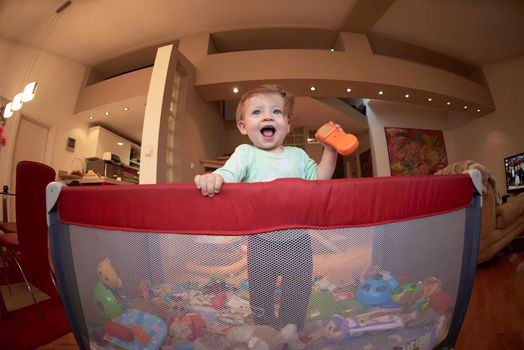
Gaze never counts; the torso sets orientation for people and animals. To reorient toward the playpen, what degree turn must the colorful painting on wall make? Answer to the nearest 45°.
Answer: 0° — it already faces it

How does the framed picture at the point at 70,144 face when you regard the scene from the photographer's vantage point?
facing the viewer and to the right of the viewer

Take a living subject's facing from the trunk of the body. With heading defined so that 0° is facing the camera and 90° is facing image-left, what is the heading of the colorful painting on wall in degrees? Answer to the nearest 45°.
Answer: approximately 0°

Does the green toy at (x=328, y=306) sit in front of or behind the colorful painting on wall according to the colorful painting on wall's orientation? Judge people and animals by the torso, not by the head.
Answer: in front

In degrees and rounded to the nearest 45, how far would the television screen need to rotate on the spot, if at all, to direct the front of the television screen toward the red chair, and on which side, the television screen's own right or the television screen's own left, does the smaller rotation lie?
approximately 45° to the television screen's own left

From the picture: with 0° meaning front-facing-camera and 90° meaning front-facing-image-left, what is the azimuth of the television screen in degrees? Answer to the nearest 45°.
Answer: approximately 45°

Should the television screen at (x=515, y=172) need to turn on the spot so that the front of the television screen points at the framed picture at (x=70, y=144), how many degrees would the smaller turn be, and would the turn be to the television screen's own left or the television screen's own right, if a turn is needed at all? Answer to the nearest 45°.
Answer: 0° — it already faces it

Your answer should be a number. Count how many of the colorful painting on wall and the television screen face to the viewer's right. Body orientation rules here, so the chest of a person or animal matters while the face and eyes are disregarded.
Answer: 0

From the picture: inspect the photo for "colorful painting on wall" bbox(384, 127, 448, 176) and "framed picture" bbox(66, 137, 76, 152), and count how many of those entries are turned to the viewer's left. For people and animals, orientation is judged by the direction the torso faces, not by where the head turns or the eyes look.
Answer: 0

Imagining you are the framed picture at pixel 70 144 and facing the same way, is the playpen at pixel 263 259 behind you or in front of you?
in front
